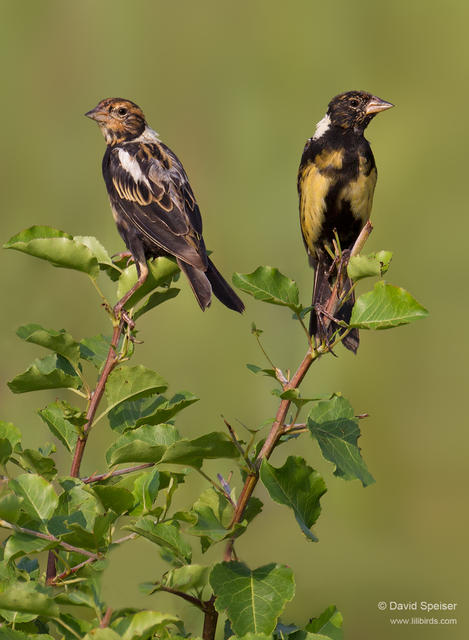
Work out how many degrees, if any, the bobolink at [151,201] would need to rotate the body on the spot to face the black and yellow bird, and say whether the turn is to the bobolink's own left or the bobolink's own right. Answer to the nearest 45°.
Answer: approximately 135° to the bobolink's own right

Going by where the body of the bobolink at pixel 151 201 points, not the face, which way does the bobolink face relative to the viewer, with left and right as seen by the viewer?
facing away from the viewer and to the left of the viewer

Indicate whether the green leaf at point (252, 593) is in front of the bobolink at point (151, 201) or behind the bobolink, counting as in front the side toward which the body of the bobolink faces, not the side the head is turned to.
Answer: behind

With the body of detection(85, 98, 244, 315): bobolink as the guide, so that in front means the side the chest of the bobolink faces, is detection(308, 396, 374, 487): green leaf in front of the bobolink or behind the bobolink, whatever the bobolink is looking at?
behind
